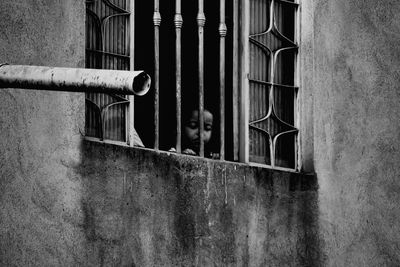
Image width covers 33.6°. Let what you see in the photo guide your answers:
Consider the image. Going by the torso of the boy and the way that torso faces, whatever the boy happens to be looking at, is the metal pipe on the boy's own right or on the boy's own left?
on the boy's own right

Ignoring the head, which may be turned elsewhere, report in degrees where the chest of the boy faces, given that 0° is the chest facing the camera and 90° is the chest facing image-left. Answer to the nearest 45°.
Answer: approximately 315°
